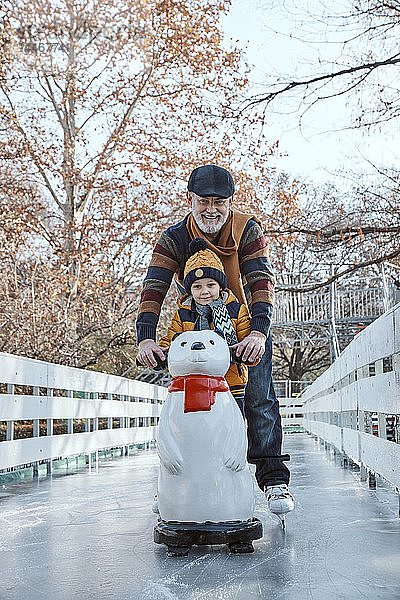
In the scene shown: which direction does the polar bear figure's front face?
toward the camera

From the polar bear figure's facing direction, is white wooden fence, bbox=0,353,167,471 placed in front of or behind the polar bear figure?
behind

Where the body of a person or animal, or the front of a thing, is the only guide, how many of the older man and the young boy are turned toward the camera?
2

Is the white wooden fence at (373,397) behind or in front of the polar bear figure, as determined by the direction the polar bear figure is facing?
behind

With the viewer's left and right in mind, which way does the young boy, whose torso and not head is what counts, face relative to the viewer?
facing the viewer

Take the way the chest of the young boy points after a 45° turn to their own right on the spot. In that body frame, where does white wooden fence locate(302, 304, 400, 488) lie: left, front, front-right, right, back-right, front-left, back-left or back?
back

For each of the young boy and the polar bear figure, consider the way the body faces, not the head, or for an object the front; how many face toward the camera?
2

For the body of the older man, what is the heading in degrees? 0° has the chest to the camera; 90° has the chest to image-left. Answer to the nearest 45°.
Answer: approximately 0°
